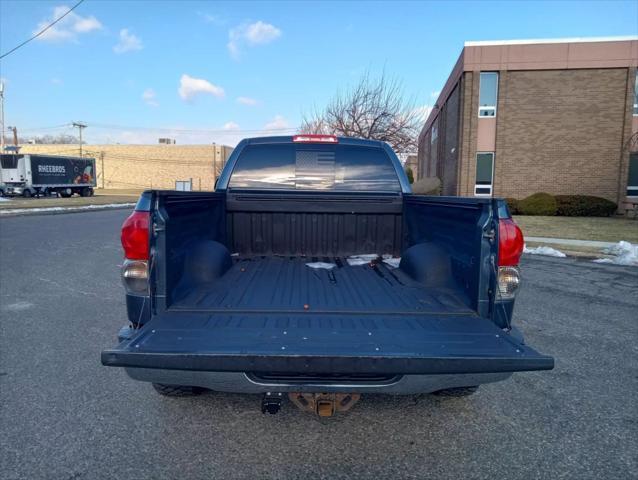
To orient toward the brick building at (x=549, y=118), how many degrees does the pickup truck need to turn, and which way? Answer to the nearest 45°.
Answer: approximately 45° to its right

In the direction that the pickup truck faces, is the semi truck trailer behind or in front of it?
in front

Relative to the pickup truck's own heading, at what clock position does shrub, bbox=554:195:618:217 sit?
The shrub is roughly at 1 o'clock from the pickup truck.

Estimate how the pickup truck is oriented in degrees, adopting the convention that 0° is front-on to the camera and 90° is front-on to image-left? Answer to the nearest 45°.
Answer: approximately 180°

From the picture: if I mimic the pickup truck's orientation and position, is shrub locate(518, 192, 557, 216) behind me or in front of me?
in front
